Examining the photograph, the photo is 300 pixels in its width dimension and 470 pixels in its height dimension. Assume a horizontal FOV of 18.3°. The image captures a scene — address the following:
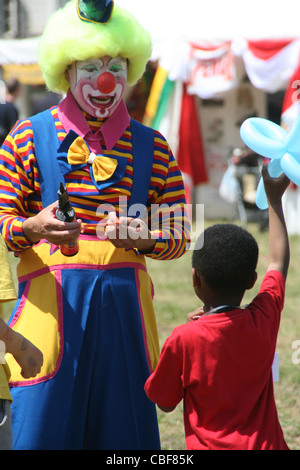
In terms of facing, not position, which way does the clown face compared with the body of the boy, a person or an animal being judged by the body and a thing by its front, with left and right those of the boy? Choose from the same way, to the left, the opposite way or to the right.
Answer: the opposite way

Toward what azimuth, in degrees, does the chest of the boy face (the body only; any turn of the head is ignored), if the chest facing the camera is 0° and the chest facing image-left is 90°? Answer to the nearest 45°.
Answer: approximately 180°

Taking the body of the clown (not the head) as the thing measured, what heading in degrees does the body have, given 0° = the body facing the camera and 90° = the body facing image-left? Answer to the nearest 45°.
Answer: approximately 0°

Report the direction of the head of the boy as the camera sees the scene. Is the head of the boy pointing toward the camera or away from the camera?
away from the camera

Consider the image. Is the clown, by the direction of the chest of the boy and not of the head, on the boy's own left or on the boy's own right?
on the boy's own left

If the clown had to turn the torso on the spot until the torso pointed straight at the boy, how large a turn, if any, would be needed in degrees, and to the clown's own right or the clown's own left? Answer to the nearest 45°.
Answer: approximately 45° to the clown's own left

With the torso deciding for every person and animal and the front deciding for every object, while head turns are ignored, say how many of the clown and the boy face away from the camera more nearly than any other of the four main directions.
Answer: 1
